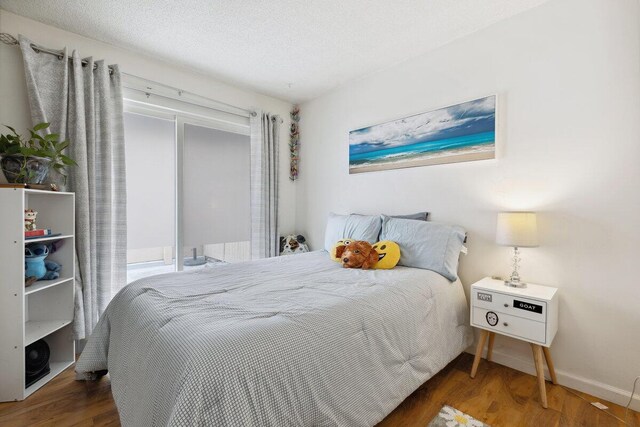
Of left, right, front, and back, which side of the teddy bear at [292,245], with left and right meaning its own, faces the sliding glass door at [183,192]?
right

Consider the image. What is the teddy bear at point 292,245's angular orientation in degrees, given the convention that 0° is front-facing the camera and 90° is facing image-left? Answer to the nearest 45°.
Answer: approximately 0°

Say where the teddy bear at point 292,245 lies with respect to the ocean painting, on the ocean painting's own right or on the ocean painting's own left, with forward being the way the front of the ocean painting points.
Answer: on the ocean painting's own right

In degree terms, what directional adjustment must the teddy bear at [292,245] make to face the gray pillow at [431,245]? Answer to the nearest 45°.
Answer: approximately 45° to its left

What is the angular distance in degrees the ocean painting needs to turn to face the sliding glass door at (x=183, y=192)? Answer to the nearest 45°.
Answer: approximately 45° to its right

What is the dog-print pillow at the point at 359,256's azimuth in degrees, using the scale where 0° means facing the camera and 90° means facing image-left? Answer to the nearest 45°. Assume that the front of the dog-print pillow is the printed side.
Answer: approximately 45°

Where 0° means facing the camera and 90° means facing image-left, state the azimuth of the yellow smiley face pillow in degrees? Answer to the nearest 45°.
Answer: approximately 45°

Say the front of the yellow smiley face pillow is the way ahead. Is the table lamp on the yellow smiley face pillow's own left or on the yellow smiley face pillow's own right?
on the yellow smiley face pillow's own left

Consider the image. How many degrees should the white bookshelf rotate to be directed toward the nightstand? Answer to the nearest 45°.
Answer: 0° — it already faces it

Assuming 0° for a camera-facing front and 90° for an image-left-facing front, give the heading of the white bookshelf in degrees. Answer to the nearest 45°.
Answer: approximately 315°
